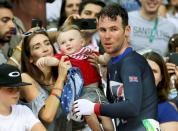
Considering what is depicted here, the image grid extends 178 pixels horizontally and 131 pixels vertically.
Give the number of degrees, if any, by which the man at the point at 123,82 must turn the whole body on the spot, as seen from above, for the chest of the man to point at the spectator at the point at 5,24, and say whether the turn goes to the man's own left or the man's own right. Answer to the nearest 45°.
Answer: approximately 90° to the man's own right

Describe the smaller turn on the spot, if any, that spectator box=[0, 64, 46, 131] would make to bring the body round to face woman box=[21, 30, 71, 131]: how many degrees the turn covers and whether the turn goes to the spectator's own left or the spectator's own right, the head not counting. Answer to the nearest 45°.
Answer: approximately 90° to the spectator's own left

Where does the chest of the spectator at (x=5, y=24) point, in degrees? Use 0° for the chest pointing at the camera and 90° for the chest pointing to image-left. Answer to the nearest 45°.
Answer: approximately 315°

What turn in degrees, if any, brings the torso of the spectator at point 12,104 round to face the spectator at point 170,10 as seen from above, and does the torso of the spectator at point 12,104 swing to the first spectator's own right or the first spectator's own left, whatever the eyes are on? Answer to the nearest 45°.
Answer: approximately 90° to the first spectator's own left

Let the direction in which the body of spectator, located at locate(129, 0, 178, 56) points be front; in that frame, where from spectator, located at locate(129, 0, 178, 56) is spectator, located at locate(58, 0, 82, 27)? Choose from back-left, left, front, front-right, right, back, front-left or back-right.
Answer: right

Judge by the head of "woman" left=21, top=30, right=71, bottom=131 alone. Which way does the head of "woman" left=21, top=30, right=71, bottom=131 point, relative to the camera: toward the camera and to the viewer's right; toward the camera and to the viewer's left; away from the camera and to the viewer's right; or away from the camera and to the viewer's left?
toward the camera and to the viewer's right

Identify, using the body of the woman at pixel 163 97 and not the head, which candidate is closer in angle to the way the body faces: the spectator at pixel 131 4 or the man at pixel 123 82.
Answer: the man
